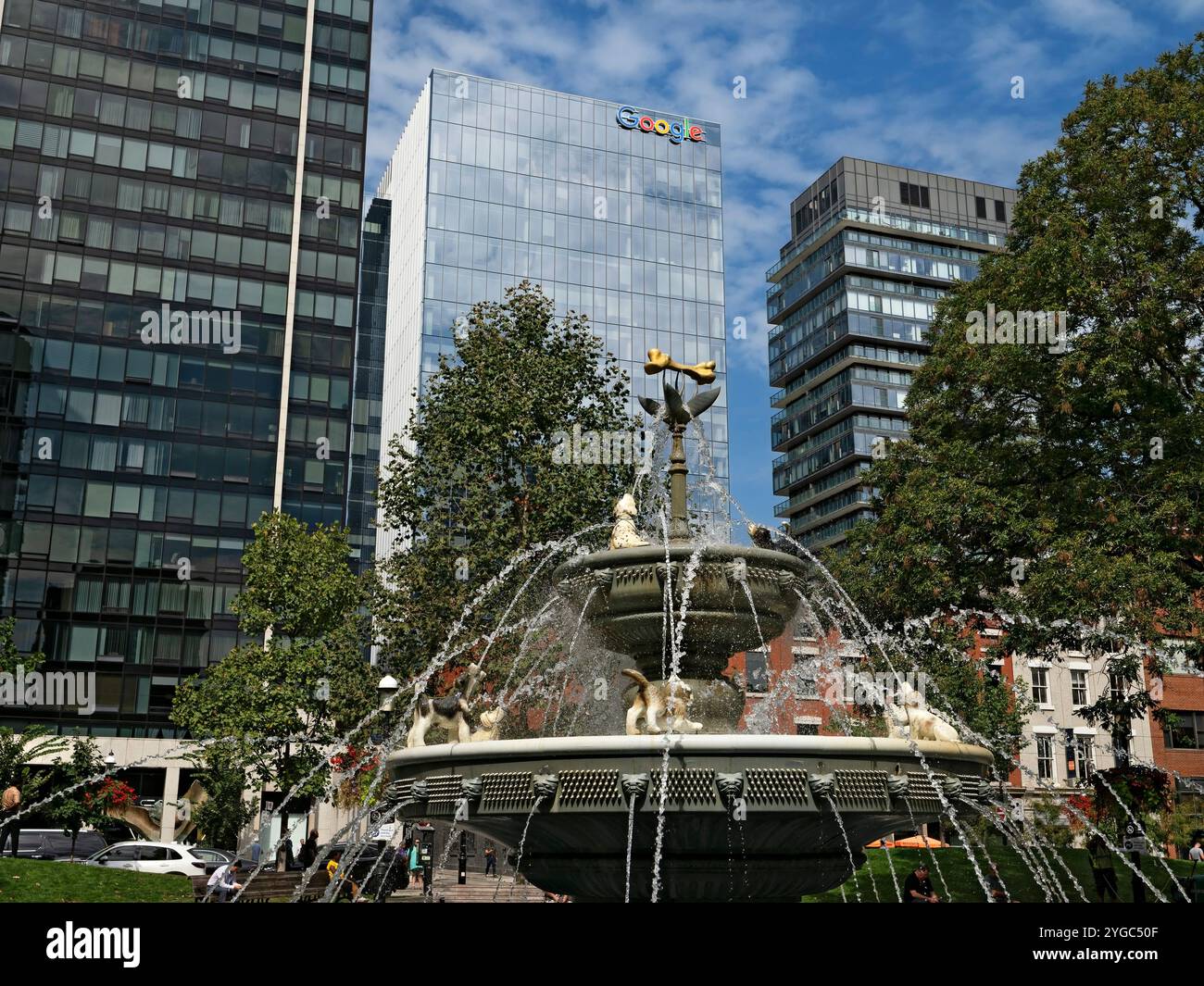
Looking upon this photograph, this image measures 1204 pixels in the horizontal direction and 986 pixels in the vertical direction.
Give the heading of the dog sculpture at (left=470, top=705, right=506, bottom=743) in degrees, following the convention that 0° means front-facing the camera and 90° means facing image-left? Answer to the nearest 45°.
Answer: approximately 270°

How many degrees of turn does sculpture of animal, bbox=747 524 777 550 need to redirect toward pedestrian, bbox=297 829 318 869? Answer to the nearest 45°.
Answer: approximately 45° to its right

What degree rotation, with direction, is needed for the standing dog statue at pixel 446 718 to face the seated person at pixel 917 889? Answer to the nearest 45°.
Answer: approximately 45° to its left

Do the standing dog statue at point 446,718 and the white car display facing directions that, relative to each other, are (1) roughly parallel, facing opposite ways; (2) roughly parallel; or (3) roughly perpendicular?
roughly parallel, facing opposite ways

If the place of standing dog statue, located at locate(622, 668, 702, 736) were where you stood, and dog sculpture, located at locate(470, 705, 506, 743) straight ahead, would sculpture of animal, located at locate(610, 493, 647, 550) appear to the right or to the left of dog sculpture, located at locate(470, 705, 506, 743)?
right

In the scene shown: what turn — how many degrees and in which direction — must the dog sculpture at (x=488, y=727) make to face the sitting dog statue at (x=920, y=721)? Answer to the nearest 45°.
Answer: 0° — it already faces it

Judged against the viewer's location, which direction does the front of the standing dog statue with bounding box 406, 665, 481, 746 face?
facing to the right of the viewer

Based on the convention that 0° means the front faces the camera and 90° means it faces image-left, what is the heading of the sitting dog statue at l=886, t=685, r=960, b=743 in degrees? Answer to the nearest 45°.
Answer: approximately 90°

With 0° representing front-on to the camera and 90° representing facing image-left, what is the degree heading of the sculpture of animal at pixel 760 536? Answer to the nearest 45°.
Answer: approximately 90°

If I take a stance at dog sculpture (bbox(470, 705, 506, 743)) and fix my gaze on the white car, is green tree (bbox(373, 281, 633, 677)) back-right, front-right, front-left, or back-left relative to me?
front-right

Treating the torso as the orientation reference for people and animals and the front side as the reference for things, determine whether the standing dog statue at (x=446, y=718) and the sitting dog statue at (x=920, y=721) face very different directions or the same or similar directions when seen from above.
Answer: very different directions

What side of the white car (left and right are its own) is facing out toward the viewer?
left

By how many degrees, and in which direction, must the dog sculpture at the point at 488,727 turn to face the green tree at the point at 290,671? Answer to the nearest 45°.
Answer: approximately 90° to its left

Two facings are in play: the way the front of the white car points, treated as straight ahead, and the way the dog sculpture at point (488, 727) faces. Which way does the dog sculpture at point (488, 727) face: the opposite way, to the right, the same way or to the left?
the opposite way

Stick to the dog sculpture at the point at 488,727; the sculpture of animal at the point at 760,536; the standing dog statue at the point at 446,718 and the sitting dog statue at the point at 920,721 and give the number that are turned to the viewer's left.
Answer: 2

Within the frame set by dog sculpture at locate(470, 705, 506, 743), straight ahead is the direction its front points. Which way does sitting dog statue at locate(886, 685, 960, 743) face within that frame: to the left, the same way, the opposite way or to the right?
the opposite way

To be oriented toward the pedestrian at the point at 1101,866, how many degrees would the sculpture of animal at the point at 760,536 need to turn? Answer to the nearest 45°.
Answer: approximately 135° to its right
